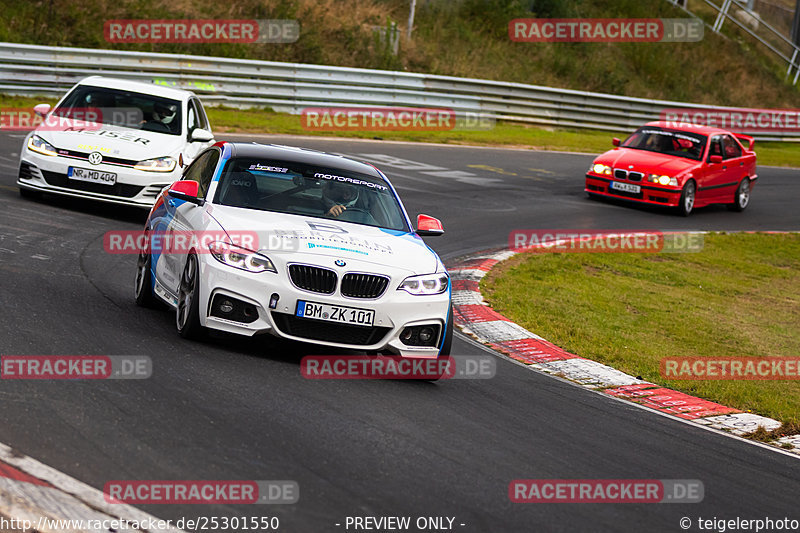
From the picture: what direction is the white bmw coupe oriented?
toward the camera

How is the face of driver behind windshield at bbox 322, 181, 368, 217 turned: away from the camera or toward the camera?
toward the camera

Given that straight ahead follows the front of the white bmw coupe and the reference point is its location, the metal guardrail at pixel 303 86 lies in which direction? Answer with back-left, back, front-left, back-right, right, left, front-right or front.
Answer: back

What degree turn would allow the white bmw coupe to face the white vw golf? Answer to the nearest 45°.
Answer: approximately 180°
